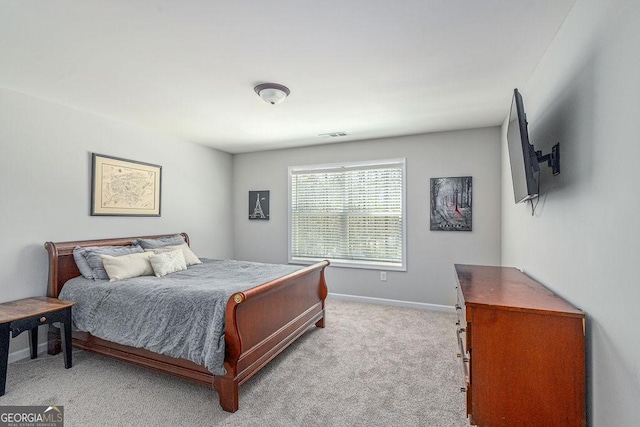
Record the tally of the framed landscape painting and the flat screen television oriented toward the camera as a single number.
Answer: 1

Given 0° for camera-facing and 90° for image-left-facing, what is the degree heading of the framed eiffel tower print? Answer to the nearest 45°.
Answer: approximately 0°

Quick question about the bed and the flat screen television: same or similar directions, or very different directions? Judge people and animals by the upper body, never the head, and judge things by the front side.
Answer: very different directions

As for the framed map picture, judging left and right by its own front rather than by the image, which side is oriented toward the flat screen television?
front

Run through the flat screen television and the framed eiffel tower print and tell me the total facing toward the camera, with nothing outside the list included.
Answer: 1

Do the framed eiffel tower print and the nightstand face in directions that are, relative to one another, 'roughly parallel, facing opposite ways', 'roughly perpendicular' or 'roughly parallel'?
roughly perpendicular

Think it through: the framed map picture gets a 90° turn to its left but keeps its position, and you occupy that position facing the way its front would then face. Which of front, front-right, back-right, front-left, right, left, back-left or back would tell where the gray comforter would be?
back-right

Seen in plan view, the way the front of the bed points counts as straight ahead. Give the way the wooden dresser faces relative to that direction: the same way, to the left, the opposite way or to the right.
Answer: the opposite way

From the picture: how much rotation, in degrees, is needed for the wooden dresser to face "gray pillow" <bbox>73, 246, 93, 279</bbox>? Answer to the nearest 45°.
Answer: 0° — it already faces it

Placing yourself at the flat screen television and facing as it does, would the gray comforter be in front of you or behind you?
in front

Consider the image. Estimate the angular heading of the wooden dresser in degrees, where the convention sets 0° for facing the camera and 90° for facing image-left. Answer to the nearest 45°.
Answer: approximately 90°
